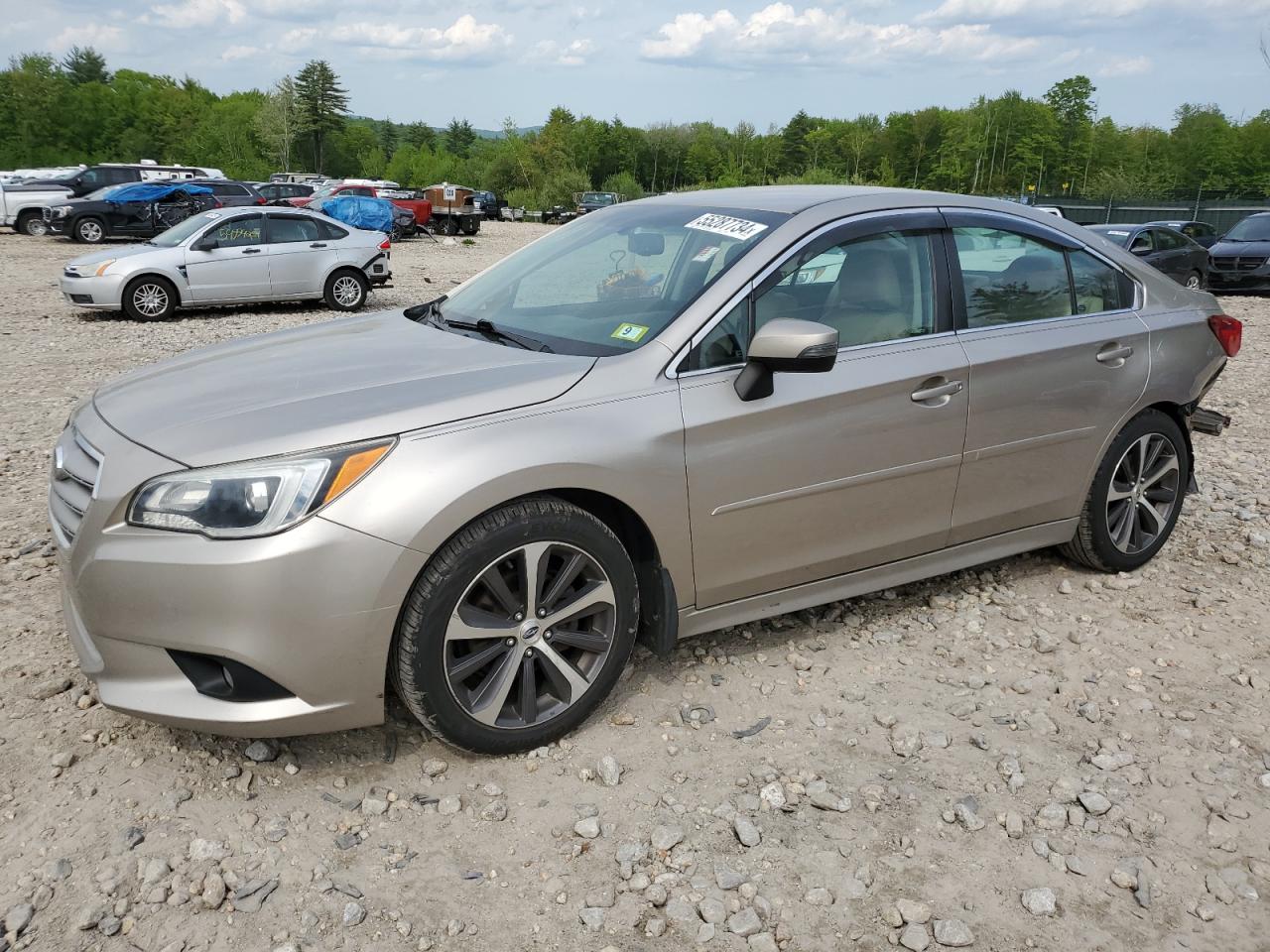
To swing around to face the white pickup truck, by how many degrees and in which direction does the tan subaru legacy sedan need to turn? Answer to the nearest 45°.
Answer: approximately 90° to its right

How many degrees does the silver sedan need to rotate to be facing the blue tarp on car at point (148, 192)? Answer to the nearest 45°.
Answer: approximately 90° to its right

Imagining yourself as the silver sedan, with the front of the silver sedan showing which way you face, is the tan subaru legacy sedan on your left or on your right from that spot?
on your left

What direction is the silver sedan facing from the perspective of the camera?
to the viewer's left

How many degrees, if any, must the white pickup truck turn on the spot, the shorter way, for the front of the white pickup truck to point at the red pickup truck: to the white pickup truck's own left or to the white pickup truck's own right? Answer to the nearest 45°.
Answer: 0° — it already faces it

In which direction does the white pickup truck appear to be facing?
to the viewer's right

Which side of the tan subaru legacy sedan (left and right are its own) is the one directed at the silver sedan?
right

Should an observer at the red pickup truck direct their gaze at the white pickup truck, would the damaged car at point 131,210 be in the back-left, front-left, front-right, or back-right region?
front-left

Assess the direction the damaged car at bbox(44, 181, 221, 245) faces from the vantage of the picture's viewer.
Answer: facing the viewer and to the left of the viewer

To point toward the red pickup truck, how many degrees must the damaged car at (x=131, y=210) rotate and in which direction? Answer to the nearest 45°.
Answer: approximately 180°

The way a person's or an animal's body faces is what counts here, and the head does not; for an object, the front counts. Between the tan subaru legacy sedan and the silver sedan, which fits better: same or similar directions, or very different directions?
same or similar directions

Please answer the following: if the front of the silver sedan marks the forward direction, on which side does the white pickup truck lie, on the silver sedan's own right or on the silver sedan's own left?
on the silver sedan's own right
